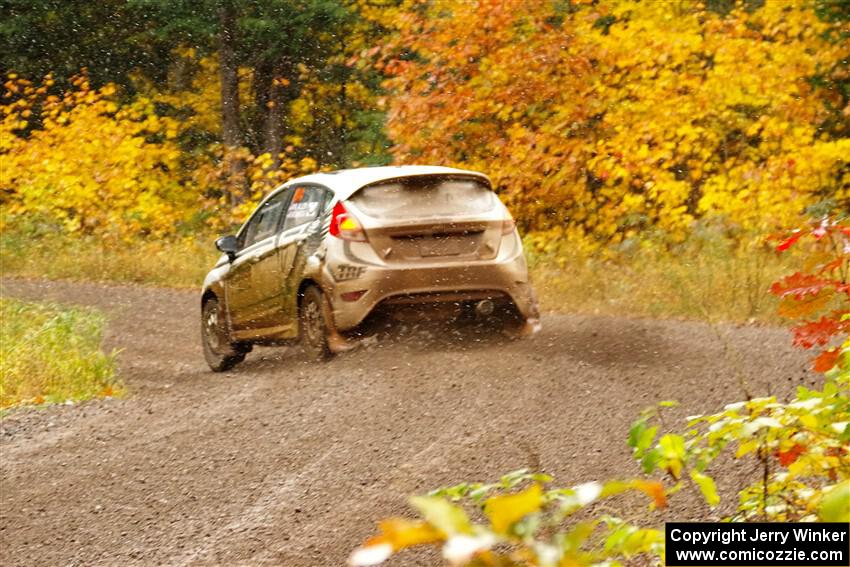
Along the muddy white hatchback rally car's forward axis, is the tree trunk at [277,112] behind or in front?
in front

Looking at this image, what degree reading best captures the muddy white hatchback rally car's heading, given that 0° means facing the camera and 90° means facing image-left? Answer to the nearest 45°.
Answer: approximately 135°

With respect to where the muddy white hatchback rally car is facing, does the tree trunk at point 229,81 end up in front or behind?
in front
